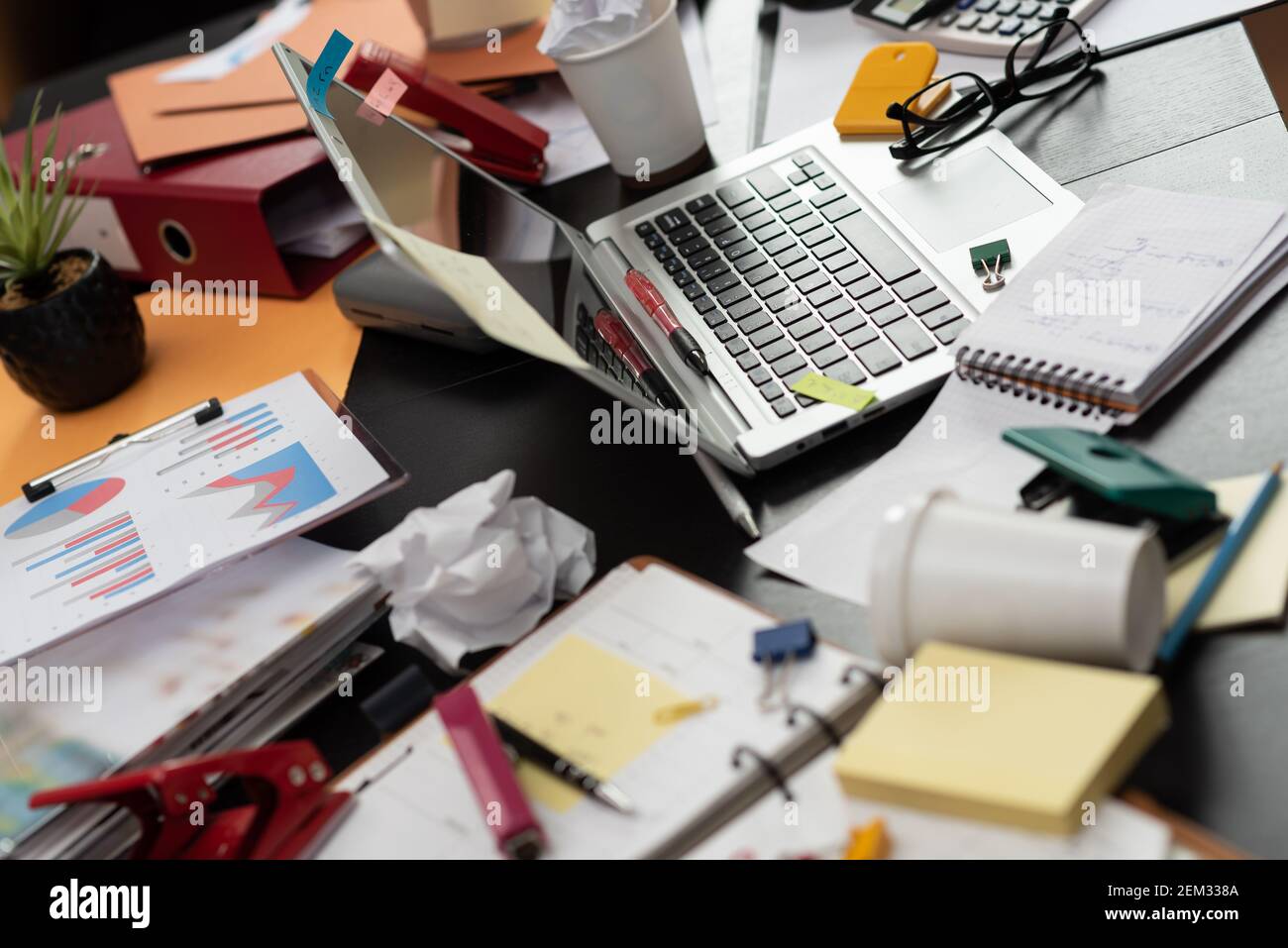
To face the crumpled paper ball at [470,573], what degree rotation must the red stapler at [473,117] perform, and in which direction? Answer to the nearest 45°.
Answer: approximately 135° to its left

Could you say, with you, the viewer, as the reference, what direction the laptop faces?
facing away from the viewer and to the right of the viewer

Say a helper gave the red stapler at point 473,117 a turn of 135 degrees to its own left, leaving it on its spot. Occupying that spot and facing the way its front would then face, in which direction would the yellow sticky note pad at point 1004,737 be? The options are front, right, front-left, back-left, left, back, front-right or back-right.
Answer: front

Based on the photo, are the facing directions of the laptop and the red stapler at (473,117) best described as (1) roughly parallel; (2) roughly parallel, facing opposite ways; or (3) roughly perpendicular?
roughly perpendicular

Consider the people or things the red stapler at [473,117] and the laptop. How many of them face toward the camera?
0

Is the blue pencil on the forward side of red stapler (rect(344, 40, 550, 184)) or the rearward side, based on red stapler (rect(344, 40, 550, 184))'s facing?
on the rearward side

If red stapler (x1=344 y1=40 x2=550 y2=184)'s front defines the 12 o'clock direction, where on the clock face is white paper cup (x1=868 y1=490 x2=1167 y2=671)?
The white paper cup is roughly at 7 o'clock from the red stapler.

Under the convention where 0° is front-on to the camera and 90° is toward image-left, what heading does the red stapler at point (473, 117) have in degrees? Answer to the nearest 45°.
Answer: approximately 135°
